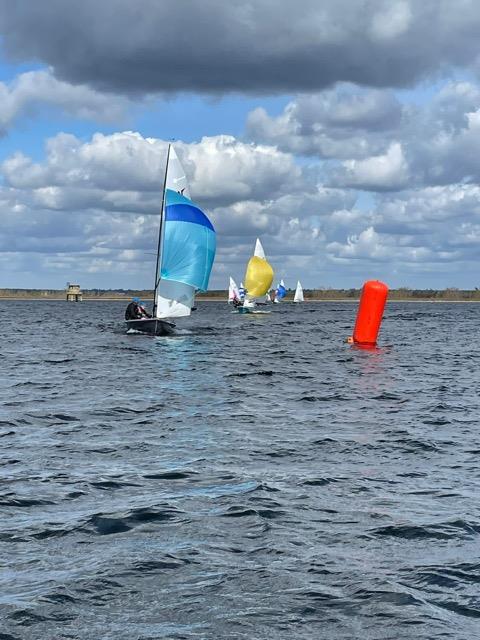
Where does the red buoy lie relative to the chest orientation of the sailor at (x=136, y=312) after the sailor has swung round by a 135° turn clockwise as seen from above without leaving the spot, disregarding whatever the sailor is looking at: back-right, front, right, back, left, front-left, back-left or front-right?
back-left
